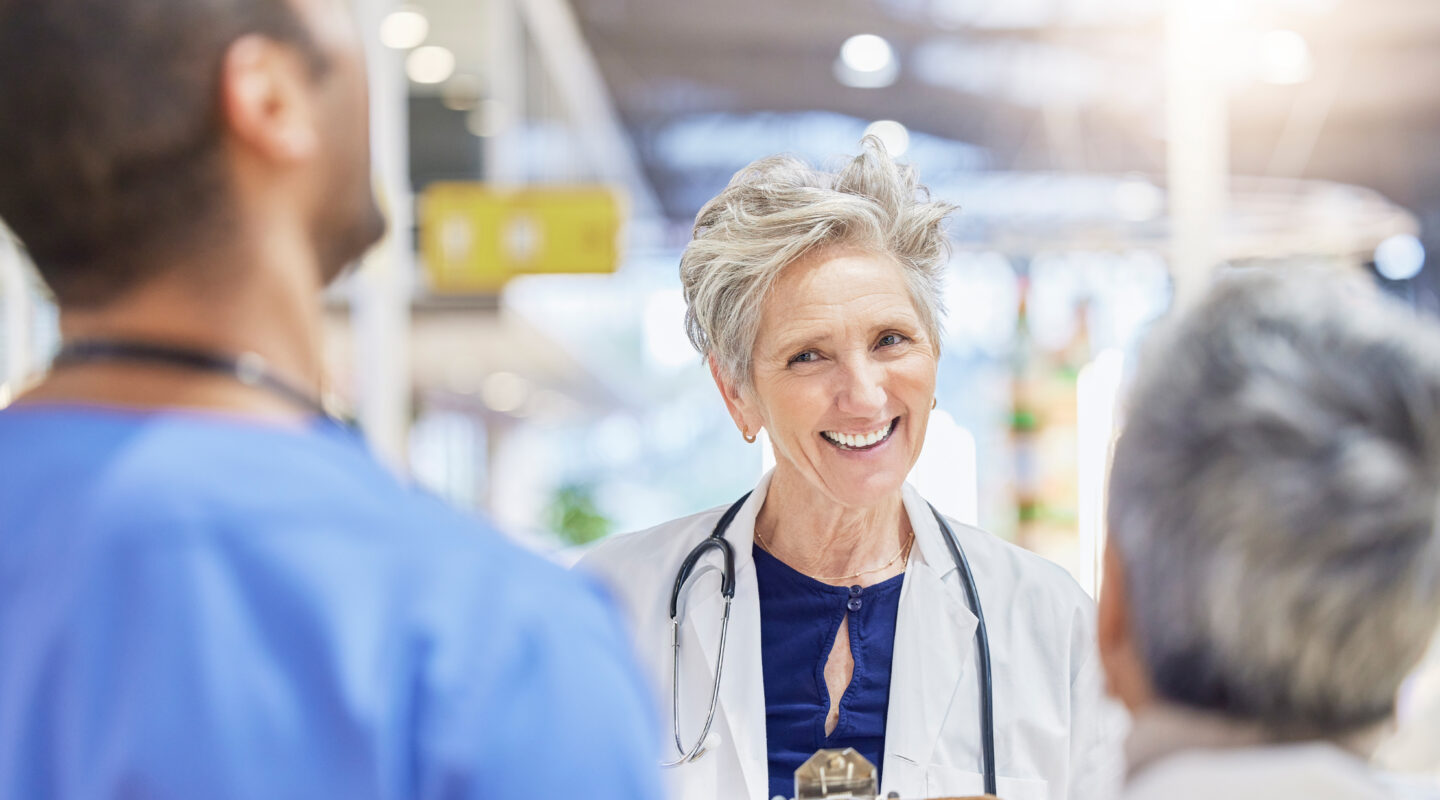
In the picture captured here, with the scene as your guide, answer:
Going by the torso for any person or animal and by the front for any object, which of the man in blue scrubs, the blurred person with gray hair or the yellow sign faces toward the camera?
the yellow sign

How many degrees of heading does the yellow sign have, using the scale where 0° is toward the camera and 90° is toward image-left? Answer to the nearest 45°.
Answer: approximately 0°

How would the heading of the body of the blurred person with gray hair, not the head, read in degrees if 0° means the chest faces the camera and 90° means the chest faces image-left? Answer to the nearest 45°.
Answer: approximately 135°

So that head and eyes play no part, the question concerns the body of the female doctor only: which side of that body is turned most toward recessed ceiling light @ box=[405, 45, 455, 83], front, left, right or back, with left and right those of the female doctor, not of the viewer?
back

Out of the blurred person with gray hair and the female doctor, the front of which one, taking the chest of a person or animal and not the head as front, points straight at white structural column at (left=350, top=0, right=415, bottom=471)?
the blurred person with gray hair

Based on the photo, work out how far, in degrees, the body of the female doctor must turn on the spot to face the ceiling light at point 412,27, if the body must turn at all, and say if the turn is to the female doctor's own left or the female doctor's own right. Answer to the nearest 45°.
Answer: approximately 180°

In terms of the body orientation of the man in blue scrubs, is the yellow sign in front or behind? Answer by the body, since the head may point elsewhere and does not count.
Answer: in front

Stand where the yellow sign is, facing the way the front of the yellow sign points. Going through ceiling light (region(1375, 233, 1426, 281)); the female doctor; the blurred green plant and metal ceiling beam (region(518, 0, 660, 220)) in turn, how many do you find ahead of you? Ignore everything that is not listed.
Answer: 1

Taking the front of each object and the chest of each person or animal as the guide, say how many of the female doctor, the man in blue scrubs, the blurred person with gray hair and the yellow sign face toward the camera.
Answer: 2

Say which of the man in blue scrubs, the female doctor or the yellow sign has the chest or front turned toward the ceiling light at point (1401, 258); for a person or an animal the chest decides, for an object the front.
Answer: the man in blue scrubs

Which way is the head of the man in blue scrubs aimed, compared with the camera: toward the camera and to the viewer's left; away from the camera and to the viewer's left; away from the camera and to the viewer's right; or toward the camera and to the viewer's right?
away from the camera and to the viewer's right

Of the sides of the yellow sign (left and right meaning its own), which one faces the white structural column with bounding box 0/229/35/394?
right

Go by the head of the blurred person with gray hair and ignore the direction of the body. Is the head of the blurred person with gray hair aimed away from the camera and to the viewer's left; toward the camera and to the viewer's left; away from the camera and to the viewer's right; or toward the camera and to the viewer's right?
away from the camera and to the viewer's left

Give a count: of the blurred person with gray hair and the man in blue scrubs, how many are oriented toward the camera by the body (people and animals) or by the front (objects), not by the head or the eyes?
0

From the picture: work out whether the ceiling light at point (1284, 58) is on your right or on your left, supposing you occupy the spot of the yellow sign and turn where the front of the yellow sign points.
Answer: on your left
